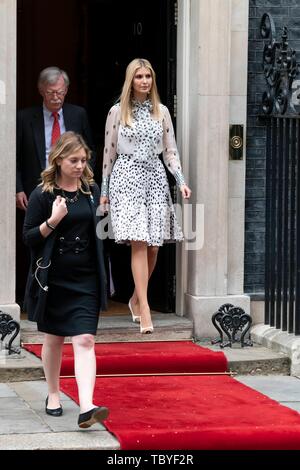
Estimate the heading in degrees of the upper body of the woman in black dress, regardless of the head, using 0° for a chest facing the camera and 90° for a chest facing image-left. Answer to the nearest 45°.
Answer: approximately 315°

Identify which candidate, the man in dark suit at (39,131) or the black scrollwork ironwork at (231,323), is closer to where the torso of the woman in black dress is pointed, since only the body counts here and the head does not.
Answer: the black scrollwork ironwork

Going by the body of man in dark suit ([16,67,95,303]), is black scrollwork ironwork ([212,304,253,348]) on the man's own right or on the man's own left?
on the man's own left

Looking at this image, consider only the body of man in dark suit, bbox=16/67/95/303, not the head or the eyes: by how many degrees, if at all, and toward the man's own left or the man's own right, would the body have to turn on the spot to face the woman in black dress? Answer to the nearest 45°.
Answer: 0° — they already face them

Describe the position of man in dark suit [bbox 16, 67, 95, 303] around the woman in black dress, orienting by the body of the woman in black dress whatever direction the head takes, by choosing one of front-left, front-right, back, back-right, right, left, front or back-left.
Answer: back-left

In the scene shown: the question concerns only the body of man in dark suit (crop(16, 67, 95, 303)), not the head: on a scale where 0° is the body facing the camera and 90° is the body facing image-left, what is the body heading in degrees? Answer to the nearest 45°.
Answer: approximately 0°
